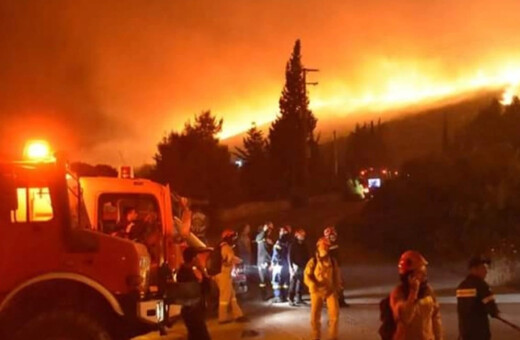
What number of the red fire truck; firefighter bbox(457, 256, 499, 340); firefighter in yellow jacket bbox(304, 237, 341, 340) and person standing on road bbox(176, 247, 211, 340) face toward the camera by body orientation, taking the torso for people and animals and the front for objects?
1

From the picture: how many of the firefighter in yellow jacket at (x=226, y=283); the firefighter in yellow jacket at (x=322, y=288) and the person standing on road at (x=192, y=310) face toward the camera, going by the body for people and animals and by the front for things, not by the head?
1

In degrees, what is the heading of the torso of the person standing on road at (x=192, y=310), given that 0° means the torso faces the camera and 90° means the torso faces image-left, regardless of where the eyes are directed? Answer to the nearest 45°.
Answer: approximately 180°

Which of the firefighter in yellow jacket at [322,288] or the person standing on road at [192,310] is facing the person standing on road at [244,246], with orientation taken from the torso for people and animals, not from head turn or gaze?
the person standing on road at [192,310]

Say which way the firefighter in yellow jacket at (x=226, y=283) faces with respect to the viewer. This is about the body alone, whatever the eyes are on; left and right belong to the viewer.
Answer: facing to the right of the viewer

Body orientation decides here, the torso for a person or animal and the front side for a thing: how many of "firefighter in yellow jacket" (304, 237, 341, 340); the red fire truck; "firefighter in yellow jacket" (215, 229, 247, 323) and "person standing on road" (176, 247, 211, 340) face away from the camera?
1

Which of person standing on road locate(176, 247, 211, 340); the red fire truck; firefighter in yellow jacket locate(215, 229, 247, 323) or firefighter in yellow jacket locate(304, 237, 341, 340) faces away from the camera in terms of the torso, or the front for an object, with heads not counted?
the person standing on road

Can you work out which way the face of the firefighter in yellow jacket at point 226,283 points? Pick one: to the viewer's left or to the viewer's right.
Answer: to the viewer's right

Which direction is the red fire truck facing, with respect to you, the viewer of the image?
facing to the right of the viewer

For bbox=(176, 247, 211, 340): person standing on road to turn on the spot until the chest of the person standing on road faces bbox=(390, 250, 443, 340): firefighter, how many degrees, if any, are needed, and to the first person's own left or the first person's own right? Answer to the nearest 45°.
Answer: approximately 135° to the first person's own right
